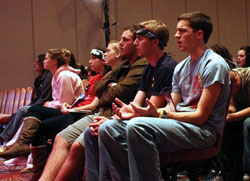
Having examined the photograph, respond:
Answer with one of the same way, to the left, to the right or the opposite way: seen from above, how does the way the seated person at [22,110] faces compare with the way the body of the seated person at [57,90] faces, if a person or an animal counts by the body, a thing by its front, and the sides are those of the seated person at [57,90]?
the same way

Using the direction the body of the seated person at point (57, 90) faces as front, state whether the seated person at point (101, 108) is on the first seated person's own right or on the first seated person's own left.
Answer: on the first seated person's own left

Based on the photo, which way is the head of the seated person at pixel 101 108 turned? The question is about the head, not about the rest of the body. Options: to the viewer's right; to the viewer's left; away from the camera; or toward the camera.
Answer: to the viewer's left

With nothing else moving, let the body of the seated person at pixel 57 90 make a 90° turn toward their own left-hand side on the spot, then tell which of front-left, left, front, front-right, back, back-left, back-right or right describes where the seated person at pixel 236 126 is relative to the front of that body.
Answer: front-left

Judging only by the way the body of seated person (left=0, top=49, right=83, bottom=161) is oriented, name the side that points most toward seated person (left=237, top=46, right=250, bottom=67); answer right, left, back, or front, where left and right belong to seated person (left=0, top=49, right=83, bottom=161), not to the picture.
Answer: back

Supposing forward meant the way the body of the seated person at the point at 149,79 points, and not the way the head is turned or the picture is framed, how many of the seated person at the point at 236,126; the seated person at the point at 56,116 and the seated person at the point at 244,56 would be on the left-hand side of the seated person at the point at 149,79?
0

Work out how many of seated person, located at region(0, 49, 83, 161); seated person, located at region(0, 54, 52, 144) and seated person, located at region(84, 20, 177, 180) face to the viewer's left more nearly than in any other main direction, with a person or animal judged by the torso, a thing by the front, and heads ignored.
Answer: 3

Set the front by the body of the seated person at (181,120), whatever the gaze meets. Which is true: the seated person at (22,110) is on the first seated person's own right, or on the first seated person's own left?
on the first seated person's own right

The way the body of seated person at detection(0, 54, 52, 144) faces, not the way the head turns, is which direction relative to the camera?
to the viewer's left

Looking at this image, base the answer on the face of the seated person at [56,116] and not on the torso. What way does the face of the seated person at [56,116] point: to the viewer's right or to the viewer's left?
to the viewer's left

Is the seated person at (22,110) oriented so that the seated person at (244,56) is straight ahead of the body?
no

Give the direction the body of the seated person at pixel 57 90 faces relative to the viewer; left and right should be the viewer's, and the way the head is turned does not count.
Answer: facing to the left of the viewer

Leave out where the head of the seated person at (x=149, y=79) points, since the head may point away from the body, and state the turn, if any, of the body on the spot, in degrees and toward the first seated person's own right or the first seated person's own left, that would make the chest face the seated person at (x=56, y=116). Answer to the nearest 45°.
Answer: approximately 45° to the first seated person's own right

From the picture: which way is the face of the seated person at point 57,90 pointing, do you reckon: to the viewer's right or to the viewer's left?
to the viewer's left

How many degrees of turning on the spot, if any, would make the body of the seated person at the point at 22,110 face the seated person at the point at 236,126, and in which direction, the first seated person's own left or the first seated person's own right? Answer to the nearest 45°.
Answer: approximately 135° to the first seated person's own left
